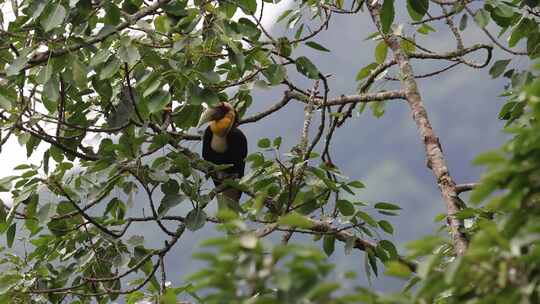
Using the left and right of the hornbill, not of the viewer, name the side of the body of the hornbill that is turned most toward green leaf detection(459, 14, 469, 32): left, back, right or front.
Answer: left

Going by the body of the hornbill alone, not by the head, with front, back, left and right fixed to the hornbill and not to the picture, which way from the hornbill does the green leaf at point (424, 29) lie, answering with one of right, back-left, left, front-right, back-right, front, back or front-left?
left

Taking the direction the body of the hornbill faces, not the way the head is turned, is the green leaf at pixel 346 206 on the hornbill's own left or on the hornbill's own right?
on the hornbill's own left

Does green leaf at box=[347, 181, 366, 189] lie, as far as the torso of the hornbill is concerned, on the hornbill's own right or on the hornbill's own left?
on the hornbill's own left

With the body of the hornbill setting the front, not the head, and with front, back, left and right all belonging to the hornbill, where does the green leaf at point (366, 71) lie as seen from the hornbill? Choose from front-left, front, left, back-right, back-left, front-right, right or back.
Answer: left

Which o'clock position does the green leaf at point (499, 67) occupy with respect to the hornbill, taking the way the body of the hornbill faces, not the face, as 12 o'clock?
The green leaf is roughly at 9 o'clock from the hornbill.

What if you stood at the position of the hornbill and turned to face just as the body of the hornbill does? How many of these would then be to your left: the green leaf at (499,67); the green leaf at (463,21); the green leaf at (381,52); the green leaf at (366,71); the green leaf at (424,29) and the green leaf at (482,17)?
6

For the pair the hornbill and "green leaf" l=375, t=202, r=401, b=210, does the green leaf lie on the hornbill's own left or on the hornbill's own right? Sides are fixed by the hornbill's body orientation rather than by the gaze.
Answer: on the hornbill's own left

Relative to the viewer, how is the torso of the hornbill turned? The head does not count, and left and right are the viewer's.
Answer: facing the viewer and to the left of the viewer
